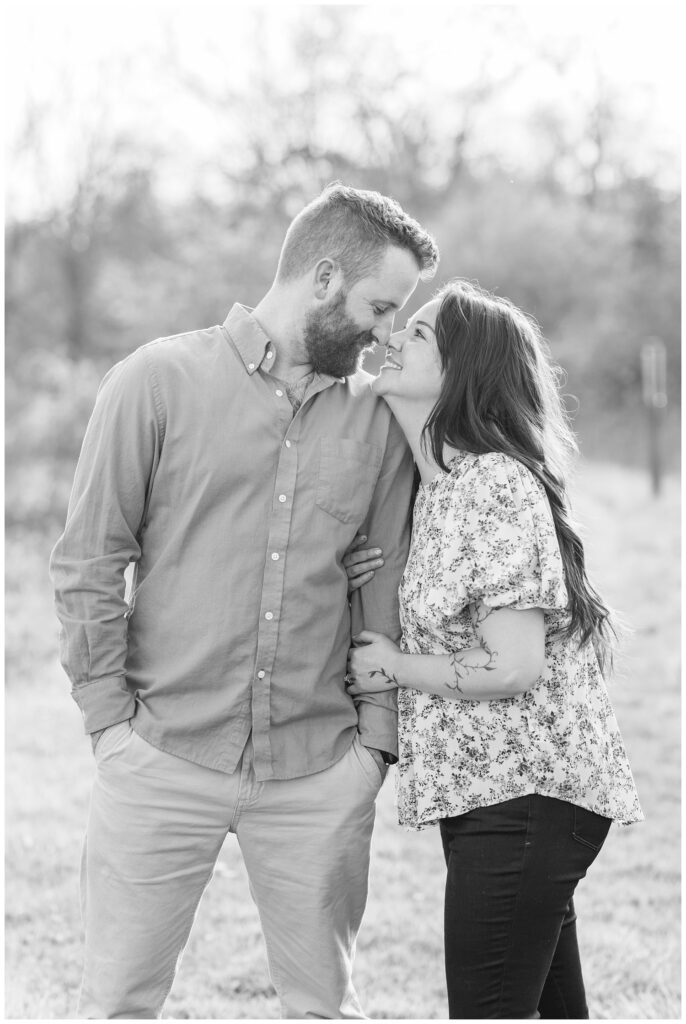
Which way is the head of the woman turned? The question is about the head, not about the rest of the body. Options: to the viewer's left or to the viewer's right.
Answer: to the viewer's left

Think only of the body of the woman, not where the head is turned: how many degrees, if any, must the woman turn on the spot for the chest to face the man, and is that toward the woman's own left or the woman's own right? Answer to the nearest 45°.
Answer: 0° — they already face them

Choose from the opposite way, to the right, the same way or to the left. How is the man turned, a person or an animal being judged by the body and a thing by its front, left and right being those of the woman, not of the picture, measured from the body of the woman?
to the left

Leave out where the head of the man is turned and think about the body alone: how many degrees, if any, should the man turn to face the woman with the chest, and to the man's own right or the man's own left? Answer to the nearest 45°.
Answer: approximately 45° to the man's own left

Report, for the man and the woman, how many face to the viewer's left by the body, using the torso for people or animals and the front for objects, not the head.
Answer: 1

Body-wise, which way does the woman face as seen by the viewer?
to the viewer's left

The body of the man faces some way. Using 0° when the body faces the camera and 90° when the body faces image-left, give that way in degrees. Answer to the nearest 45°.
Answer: approximately 0°
